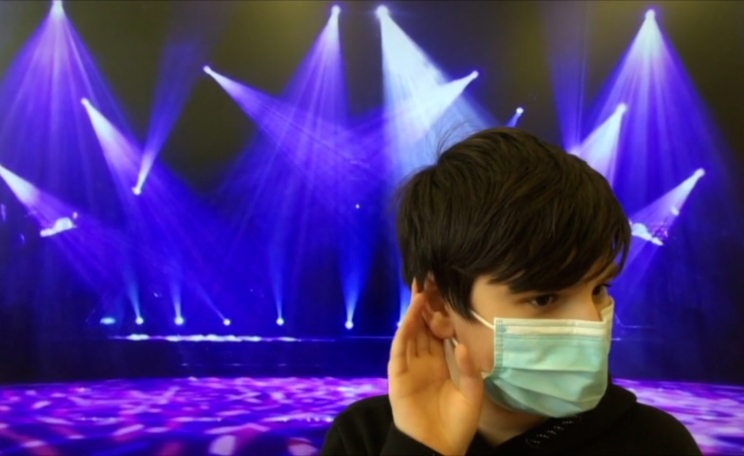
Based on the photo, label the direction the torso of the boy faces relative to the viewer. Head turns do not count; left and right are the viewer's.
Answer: facing the viewer and to the right of the viewer

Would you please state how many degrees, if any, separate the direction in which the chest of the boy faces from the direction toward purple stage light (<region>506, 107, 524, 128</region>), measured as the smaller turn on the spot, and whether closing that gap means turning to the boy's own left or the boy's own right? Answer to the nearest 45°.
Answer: approximately 135° to the boy's own left

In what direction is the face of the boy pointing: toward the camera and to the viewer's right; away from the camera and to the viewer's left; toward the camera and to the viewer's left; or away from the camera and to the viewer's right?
toward the camera and to the viewer's right
